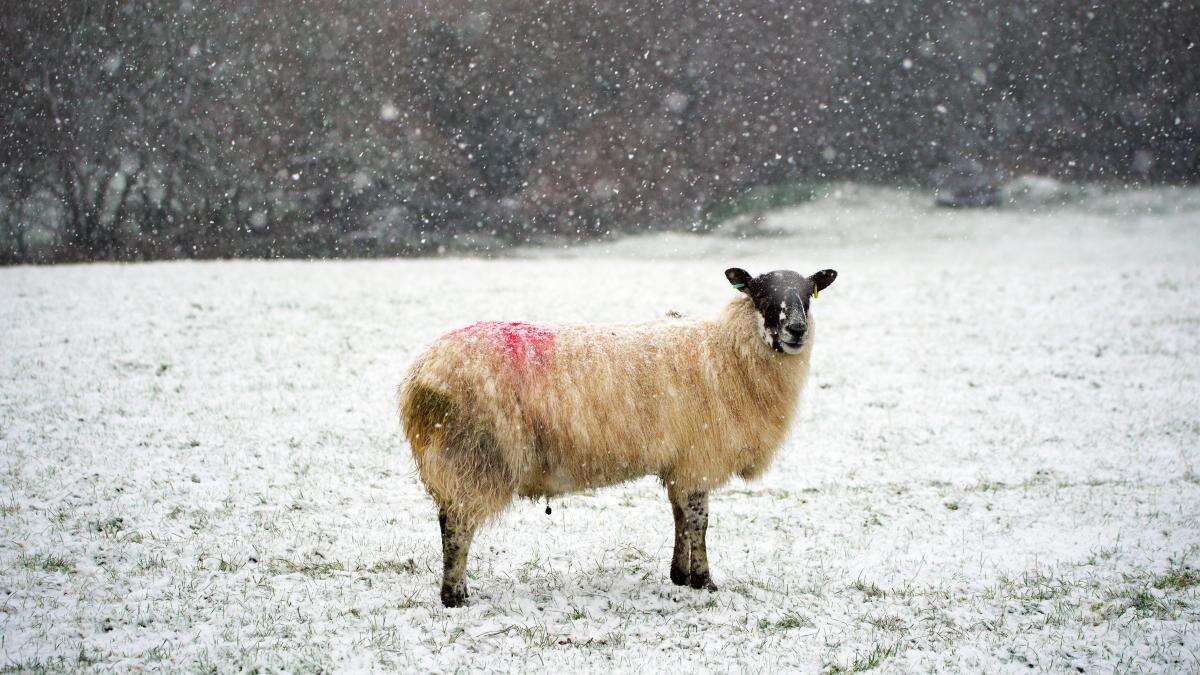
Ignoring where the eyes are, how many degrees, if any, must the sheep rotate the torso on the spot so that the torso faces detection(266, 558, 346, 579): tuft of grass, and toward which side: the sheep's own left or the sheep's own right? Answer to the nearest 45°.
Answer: approximately 180°

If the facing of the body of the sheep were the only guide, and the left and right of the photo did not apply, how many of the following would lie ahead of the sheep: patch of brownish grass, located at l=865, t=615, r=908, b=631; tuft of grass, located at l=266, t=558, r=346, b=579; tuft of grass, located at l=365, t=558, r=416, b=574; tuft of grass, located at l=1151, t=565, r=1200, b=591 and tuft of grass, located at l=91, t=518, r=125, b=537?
2

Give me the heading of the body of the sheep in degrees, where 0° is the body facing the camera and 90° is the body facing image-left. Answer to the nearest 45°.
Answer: approximately 270°

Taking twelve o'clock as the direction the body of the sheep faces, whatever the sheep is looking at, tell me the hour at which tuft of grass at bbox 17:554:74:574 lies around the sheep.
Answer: The tuft of grass is roughly at 6 o'clock from the sheep.

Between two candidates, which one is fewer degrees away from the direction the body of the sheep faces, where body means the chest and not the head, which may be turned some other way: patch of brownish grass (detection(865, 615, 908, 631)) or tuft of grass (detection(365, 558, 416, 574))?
the patch of brownish grass

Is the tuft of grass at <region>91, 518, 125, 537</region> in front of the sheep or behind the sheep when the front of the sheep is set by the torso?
behind
